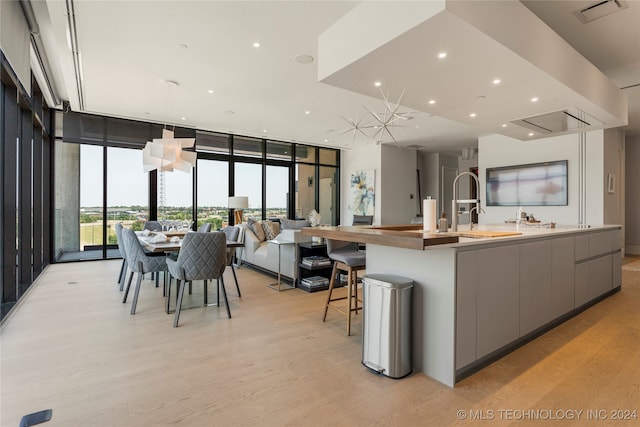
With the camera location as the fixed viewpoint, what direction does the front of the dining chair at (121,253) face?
facing to the right of the viewer

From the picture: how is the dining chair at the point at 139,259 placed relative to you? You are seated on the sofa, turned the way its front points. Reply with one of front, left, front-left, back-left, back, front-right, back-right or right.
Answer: front

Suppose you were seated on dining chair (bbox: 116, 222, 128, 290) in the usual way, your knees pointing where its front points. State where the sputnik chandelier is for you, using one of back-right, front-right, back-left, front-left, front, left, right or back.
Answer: front

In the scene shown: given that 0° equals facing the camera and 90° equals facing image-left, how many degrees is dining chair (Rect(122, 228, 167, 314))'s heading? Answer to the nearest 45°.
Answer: approximately 225°

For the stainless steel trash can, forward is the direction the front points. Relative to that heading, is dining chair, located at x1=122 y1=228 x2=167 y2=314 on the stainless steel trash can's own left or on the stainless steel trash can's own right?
on the stainless steel trash can's own right

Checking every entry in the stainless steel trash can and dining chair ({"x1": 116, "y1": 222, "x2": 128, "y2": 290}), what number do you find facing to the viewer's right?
1

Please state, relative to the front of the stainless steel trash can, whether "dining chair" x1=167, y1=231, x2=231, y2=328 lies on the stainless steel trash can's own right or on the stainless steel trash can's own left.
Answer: on the stainless steel trash can's own right

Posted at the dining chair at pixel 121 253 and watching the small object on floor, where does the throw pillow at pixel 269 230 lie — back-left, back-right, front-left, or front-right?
back-left

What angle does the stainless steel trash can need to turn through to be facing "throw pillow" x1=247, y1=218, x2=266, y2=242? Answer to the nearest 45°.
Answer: approximately 90° to its right

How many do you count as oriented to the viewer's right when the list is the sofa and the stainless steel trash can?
0

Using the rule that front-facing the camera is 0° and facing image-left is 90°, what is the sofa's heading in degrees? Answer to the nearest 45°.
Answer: approximately 45°

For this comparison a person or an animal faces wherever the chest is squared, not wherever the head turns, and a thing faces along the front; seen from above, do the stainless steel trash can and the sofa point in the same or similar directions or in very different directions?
same or similar directions

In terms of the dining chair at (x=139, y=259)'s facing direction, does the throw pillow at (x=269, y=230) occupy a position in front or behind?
in front

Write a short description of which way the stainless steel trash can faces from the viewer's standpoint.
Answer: facing the viewer and to the left of the viewer

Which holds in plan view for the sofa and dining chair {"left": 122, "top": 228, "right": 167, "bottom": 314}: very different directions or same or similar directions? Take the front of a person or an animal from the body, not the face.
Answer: very different directions

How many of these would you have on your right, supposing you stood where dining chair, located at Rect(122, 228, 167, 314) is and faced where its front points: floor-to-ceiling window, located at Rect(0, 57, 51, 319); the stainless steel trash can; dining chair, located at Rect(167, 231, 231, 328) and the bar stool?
3
